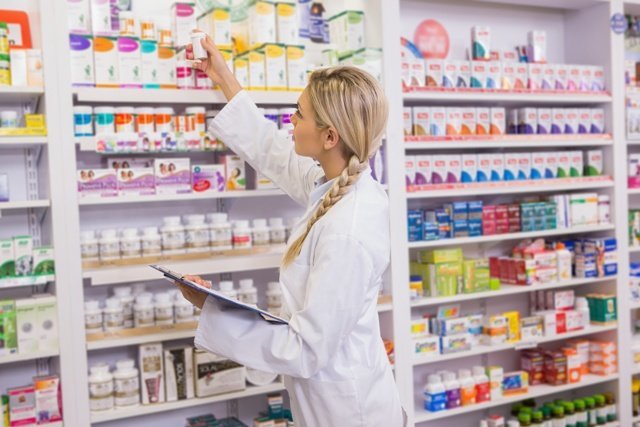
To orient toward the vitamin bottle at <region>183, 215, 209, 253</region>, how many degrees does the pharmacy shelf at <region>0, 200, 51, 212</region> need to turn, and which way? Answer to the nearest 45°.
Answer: approximately 90° to its left

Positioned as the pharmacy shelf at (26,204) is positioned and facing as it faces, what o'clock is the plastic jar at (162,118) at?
The plastic jar is roughly at 9 o'clock from the pharmacy shelf.

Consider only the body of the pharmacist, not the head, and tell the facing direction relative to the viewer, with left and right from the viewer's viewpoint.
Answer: facing to the left of the viewer

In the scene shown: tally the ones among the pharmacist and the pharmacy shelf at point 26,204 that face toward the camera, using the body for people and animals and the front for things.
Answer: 1

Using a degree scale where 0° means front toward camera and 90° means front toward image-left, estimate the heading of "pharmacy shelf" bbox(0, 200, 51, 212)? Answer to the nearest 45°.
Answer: approximately 0°
